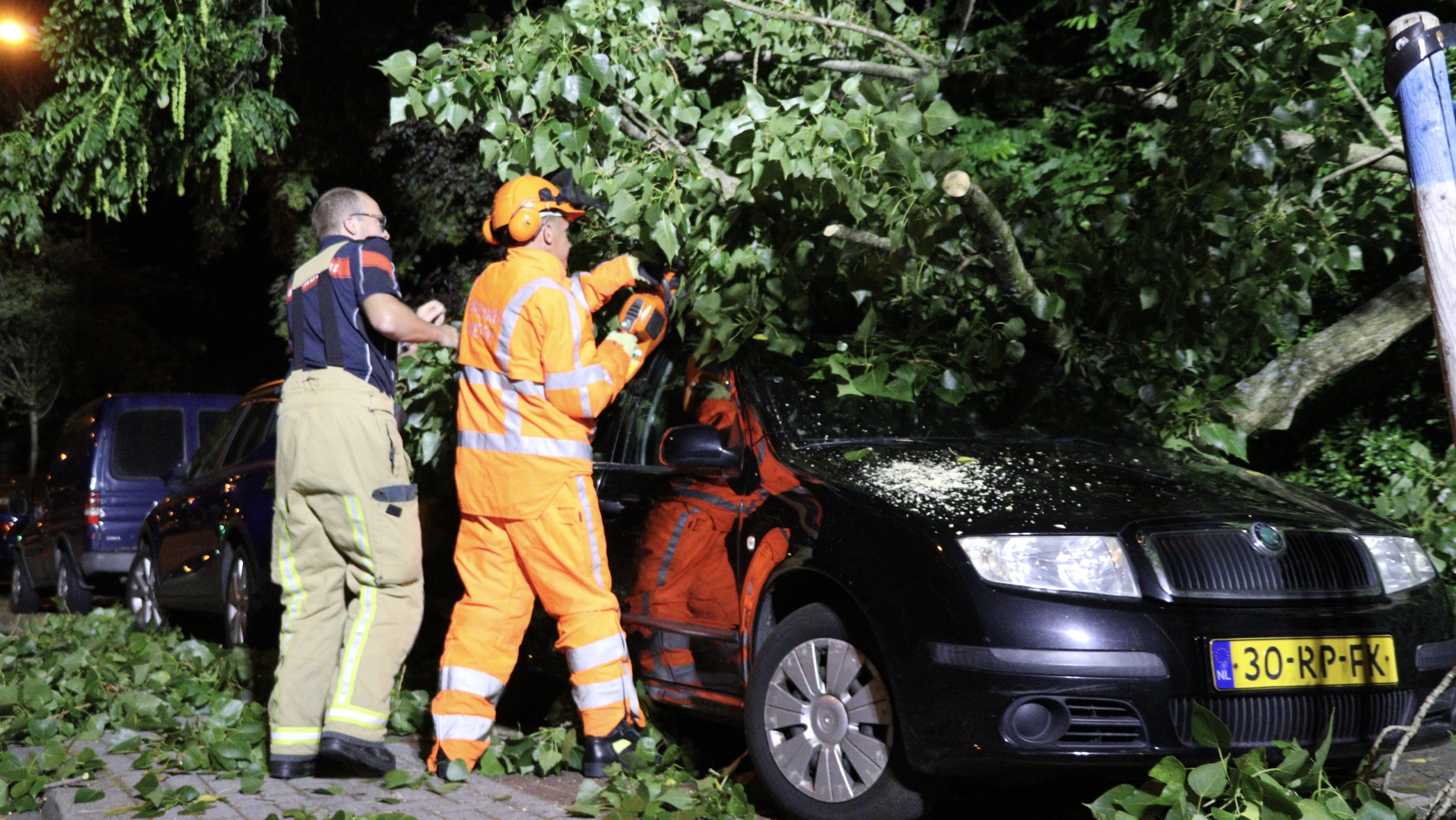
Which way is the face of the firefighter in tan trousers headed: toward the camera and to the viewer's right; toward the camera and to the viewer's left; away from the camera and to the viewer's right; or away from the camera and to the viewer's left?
away from the camera and to the viewer's right

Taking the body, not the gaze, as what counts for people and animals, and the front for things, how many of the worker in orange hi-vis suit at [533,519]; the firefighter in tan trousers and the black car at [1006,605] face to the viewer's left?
0

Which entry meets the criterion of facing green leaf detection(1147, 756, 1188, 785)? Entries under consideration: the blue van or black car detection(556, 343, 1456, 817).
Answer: the black car

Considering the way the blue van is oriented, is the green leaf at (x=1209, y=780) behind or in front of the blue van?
behind

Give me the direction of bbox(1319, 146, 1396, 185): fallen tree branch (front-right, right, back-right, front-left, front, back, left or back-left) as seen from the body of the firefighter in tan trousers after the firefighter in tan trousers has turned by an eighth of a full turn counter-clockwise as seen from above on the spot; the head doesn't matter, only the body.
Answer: right

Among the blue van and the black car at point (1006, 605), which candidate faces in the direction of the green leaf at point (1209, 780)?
the black car

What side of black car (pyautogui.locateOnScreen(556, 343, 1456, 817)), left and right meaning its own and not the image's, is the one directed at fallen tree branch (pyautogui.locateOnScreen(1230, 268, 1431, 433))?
left

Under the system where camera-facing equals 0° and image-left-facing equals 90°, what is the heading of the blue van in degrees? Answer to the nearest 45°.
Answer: approximately 135°

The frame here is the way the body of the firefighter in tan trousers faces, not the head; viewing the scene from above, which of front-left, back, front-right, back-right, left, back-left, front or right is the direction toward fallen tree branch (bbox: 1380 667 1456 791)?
right

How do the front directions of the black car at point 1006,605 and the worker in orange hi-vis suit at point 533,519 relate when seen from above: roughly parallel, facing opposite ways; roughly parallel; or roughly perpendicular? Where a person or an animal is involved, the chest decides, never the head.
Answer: roughly perpendicular

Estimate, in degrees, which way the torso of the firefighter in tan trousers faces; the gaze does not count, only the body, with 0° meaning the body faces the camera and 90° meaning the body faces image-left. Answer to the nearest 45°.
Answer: approximately 225°

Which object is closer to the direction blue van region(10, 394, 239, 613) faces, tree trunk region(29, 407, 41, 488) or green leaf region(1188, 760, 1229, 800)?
the tree trunk

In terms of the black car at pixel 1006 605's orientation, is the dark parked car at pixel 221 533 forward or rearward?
rearward

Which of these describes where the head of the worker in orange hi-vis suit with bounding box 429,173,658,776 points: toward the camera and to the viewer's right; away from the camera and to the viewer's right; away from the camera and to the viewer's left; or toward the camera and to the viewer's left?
away from the camera and to the viewer's right

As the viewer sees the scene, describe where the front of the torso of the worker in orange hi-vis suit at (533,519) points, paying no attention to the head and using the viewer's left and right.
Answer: facing away from the viewer and to the right of the viewer
